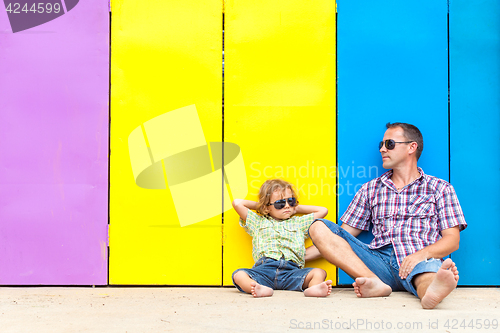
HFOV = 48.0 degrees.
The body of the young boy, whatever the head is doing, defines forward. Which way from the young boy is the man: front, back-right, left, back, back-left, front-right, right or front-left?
left

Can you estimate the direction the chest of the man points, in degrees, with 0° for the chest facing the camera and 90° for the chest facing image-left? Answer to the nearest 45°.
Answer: approximately 0°

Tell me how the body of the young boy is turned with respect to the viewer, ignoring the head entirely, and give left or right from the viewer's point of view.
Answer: facing the viewer

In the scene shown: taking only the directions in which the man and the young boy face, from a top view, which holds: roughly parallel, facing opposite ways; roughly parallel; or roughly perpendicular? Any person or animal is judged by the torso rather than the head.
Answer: roughly parallel

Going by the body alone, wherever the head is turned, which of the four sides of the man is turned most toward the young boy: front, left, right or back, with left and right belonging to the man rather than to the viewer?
right

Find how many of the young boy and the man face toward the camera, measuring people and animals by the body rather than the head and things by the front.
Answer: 2

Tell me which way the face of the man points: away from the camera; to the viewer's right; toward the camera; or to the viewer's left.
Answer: to the viewer's left
